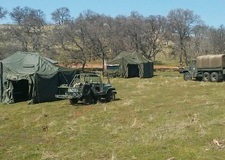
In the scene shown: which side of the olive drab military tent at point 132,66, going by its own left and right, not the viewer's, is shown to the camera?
front

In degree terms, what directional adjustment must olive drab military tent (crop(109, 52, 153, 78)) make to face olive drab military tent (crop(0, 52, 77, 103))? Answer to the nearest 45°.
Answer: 0° — it already faces it

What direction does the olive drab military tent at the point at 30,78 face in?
toward the camera

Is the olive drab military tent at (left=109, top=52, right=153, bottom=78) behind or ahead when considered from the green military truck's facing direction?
ahead

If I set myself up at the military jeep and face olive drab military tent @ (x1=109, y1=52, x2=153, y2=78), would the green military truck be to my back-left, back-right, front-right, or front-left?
front-right

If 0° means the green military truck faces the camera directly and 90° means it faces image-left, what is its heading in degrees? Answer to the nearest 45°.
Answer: approximately 90°

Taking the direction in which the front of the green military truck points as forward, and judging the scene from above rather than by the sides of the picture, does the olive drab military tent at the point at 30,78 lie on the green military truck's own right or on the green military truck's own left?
on the green military truck's own left

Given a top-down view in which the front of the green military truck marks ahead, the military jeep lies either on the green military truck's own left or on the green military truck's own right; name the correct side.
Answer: on the green military truck's own left

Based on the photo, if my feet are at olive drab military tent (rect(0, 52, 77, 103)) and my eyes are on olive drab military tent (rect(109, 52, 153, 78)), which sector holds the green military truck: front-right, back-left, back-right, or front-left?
front-right

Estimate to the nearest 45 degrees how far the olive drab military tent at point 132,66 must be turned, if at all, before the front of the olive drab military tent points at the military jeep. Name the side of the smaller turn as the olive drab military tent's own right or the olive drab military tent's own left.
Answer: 0° — it already faces it

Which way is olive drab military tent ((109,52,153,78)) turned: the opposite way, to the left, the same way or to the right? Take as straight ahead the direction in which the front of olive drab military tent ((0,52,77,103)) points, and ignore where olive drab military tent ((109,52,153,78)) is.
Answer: the same way
